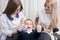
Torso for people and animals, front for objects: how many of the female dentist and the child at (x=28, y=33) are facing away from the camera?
0

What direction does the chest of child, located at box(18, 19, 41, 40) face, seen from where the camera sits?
toward the camera

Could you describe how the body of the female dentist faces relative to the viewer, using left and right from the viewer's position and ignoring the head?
facing the viewer and to the right of the viewer
